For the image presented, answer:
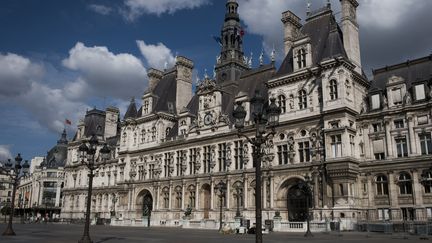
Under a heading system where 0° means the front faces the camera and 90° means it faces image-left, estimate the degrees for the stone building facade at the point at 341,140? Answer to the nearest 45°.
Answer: approximately 45°
